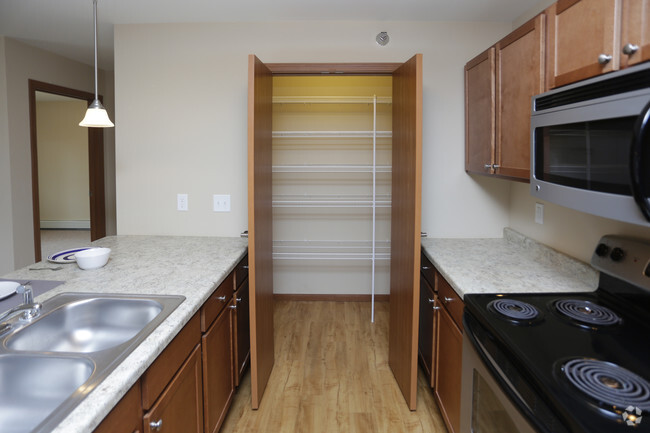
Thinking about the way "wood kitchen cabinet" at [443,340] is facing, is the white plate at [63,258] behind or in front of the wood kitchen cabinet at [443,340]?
in front

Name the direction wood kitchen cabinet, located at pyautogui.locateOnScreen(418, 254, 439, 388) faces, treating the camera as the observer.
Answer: facing to the left of the viewer

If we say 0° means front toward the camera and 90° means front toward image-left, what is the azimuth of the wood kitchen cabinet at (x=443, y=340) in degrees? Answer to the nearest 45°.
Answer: approximately 90°

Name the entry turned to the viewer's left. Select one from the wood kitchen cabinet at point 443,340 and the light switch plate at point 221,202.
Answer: the wood kitchen cabinet

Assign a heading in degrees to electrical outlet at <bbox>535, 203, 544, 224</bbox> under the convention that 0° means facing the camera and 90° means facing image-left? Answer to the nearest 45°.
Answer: approximately 45°

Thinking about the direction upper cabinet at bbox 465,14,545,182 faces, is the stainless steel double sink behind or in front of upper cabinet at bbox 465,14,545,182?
in front

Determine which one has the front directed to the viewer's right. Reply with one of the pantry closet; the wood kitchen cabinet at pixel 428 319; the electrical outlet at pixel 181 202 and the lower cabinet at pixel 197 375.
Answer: the lower cabinet

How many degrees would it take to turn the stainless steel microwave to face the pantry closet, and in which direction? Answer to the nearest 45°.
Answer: approximately 90° to its right

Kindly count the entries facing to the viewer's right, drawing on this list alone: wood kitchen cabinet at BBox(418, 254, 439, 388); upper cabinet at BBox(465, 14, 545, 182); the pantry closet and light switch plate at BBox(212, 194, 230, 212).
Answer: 0

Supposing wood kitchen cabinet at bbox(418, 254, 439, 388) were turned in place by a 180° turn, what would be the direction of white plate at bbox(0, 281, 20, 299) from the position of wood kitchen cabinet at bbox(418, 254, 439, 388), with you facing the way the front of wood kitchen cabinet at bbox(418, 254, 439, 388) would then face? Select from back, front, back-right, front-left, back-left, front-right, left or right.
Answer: back-right

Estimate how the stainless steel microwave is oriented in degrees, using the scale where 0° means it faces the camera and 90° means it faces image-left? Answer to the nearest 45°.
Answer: approximately 45°

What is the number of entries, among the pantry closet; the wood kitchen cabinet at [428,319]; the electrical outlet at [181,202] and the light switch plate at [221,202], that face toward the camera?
3
